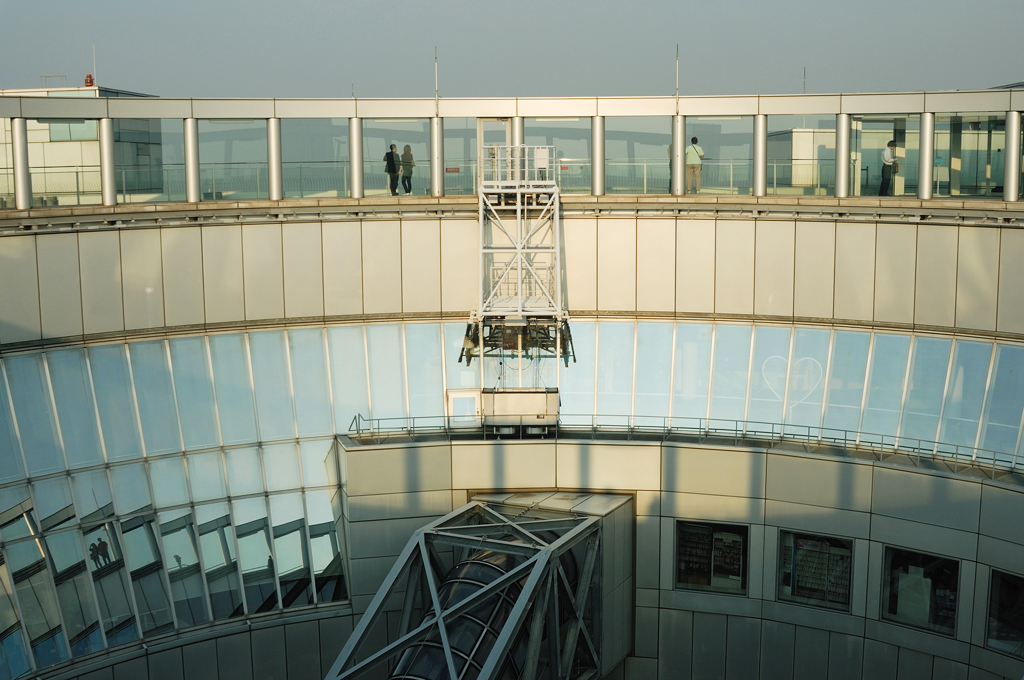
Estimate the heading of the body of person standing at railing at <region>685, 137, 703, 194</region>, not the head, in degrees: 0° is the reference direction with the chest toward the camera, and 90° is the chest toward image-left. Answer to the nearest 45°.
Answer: approximately 180°

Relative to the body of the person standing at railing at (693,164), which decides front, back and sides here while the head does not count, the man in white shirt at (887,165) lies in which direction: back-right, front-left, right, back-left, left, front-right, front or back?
right
